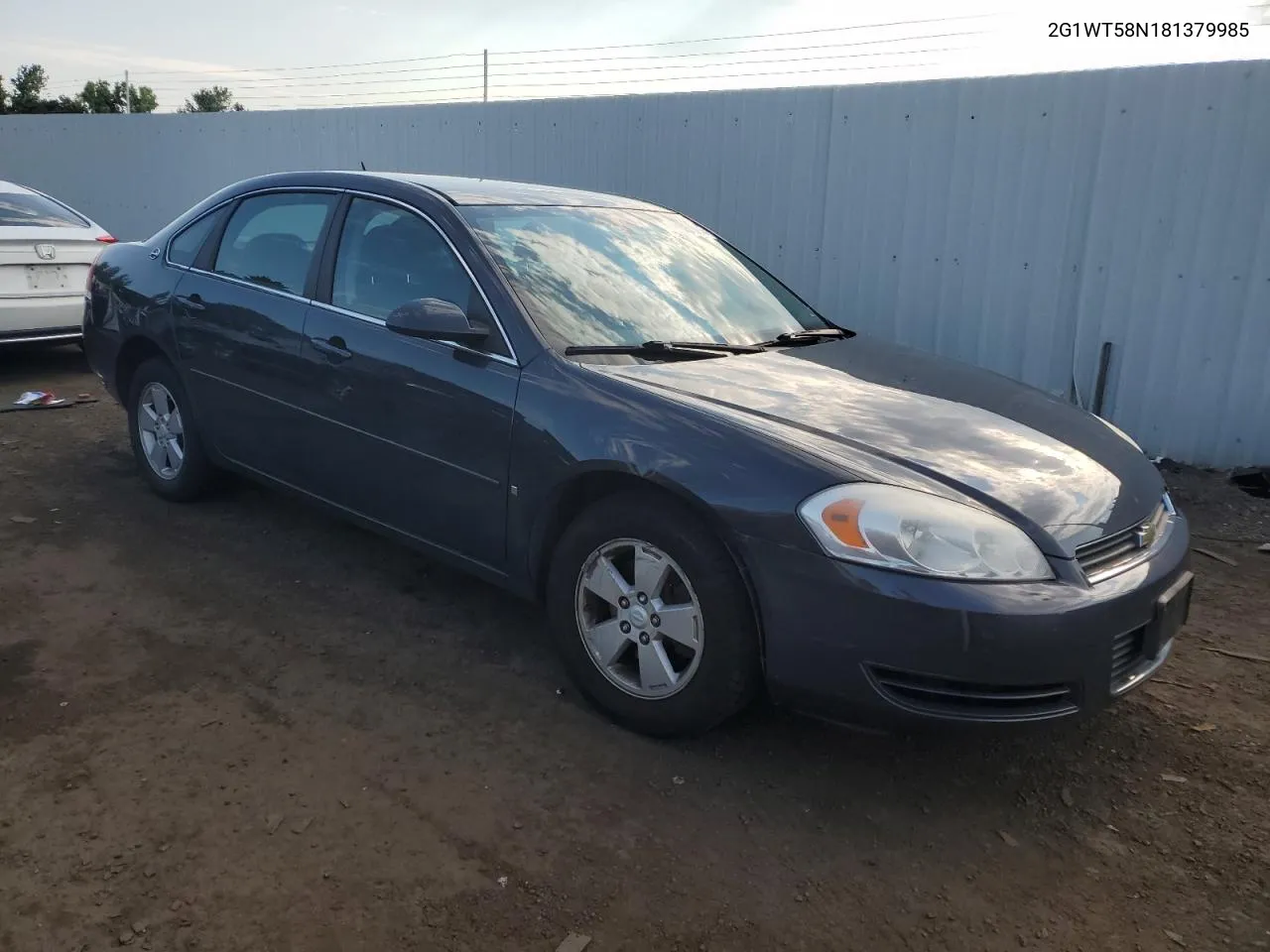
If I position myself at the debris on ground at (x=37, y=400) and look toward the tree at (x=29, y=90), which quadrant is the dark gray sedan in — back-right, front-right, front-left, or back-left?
back-right

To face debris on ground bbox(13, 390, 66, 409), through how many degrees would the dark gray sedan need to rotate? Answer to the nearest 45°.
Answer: approximately 180°

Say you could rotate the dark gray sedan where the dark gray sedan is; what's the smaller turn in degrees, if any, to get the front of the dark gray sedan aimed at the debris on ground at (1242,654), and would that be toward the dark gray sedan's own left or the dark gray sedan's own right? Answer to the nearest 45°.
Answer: approximately 45° to the dark gray sedan's own left

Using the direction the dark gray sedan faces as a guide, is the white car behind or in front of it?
behind

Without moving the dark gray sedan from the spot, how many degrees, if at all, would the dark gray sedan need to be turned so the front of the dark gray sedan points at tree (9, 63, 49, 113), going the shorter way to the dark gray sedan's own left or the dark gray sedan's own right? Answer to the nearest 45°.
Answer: approximately 180°

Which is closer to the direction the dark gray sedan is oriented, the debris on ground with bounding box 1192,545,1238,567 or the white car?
the debris on ground

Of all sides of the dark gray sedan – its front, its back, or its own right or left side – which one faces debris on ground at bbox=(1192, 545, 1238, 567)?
front

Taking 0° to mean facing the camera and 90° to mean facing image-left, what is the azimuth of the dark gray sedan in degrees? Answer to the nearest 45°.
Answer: approximately 315°
